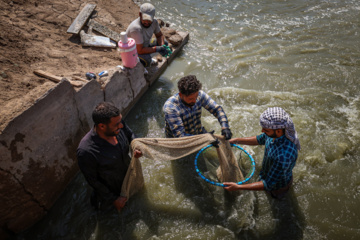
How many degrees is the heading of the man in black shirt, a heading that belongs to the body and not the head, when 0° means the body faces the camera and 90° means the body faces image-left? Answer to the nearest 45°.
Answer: approximately 315°

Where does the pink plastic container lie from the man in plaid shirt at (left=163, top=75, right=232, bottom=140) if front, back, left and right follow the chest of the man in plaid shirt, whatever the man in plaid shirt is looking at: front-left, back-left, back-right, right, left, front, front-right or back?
back

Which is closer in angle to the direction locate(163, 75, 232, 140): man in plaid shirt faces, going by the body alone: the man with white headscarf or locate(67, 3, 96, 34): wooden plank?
the man with white headscarf

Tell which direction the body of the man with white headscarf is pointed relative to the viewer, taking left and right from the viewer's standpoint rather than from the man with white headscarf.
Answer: facing to the left of the viewer

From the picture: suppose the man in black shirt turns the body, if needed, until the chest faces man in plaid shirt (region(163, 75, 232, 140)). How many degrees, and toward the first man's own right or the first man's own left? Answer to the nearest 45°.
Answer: approximately 90° to the first man's own left

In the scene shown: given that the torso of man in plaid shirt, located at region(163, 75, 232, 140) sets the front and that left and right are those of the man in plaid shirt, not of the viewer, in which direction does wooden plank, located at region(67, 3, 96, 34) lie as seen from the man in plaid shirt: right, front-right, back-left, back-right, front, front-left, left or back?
back

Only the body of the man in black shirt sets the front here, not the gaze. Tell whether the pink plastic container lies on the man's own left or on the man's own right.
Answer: on the man's own left

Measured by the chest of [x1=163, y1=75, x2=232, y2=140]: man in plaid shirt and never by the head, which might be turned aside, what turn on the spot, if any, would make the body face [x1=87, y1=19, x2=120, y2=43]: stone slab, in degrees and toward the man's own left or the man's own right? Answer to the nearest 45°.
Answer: approximately 180°

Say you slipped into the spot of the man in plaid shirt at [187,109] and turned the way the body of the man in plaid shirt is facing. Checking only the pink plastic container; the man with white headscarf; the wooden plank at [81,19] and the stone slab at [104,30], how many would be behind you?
3

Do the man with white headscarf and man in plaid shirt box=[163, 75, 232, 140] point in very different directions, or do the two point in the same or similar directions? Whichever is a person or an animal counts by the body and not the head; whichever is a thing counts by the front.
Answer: very different directions

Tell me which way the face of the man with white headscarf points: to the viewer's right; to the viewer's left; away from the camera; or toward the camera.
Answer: to the viewer's left

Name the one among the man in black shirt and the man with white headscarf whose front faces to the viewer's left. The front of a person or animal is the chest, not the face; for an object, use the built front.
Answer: the man with white headscarf

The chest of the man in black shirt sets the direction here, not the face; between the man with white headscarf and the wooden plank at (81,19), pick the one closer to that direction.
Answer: the man with white headscarf

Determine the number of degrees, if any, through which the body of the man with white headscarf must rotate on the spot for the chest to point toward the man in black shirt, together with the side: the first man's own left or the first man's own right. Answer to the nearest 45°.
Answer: approximately 45° to the first man's own left

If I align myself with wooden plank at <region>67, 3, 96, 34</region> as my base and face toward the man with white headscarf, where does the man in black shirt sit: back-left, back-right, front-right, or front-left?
front-right

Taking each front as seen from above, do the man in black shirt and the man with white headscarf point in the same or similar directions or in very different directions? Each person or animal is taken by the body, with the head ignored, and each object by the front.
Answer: very different directions
